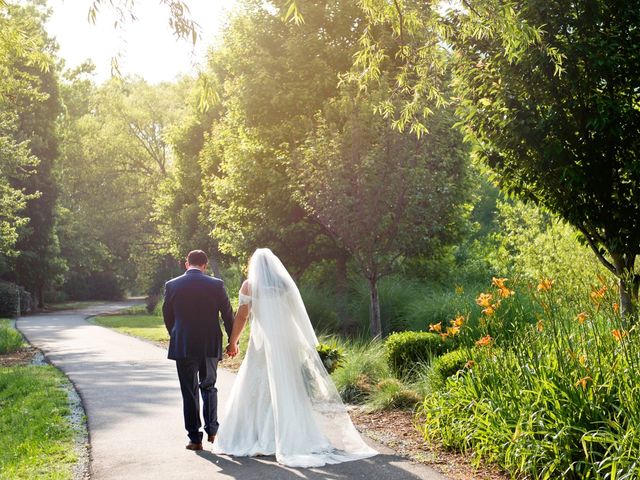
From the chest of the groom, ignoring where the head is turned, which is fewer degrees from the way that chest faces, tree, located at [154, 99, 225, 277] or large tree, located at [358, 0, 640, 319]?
the tree

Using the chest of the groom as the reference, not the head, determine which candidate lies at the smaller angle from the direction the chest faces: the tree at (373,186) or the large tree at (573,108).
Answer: the tree

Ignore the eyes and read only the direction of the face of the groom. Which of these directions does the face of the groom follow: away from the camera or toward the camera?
away from the camera

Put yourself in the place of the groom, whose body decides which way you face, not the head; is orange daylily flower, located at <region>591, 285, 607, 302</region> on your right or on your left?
on your right

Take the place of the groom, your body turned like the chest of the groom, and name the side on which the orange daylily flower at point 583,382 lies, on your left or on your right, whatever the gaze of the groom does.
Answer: on your right

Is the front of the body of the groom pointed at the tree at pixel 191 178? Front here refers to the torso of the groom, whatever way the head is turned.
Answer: yes

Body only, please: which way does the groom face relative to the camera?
away from the camera

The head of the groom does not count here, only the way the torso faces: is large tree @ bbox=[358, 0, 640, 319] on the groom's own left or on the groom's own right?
on the groom's own right

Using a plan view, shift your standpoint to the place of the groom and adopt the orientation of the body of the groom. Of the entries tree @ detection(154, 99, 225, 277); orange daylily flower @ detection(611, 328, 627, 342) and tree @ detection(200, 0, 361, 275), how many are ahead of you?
2

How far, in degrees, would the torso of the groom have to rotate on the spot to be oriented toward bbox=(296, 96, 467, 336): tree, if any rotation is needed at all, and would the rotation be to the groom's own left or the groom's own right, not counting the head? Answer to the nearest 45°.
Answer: approximately 45° to the groom's own right

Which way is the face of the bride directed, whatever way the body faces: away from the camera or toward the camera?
away from the camera

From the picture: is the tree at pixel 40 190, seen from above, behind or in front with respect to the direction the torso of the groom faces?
in front

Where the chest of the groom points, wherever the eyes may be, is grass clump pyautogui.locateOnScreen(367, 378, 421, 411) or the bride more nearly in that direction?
the grass clump

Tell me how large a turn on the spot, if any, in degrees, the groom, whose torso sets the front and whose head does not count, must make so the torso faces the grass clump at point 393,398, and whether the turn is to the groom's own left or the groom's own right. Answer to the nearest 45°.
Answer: approximately 45° to the groom's own right

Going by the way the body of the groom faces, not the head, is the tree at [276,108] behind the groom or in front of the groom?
in front
